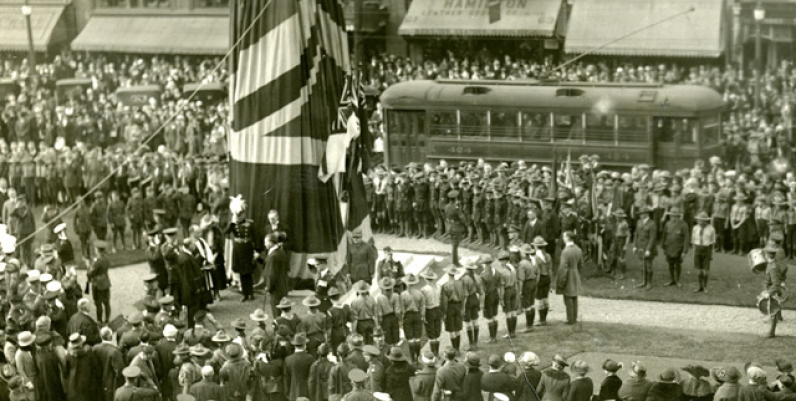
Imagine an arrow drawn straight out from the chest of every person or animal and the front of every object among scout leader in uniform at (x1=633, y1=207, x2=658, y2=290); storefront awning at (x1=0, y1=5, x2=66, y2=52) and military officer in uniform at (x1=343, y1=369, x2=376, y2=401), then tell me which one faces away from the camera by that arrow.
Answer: military officer in uniform at (x1=343, y1=369, x2=376, y2=401)

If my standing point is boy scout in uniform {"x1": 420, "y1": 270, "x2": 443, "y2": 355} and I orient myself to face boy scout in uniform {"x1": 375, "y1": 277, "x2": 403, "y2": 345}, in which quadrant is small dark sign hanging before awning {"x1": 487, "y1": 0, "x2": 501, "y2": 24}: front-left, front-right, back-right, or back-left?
back-right

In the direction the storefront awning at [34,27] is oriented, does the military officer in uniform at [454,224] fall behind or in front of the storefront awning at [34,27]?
in front

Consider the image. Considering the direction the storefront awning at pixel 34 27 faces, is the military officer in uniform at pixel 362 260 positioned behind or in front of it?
in front

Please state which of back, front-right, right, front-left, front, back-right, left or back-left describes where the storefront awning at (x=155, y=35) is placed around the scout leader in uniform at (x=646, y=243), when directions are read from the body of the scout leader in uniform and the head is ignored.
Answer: right
